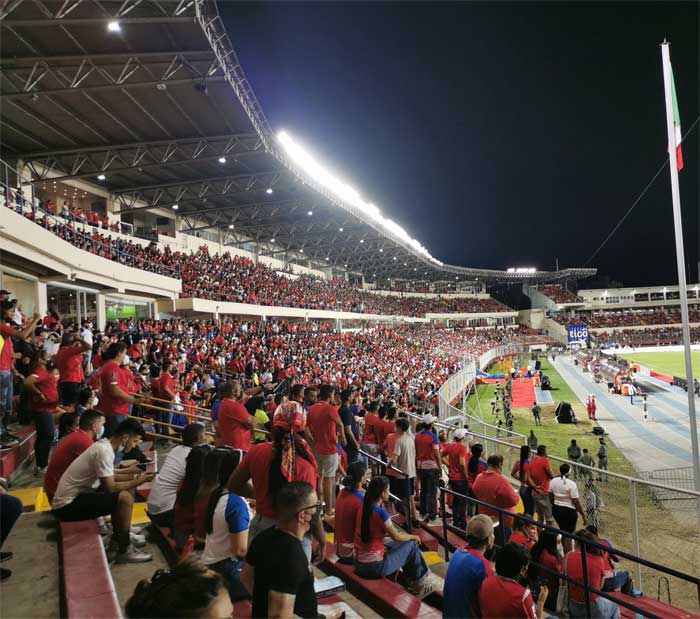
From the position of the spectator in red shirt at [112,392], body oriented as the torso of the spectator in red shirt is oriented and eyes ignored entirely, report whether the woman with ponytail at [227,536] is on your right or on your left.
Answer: on your right

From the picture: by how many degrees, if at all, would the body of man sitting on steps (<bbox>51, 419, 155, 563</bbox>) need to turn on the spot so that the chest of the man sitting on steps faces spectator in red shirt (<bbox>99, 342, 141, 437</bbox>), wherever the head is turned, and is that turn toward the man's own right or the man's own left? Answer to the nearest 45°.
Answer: approximately 90° to the man's own left

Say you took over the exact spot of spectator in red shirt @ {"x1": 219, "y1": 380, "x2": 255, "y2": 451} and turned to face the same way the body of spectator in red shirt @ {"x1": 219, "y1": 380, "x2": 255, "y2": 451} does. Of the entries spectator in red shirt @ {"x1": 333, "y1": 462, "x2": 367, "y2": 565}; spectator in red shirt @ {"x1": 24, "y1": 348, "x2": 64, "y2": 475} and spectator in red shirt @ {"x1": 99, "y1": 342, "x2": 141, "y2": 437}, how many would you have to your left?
2

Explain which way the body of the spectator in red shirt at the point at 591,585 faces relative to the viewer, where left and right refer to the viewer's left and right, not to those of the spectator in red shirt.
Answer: facing away from the viewer and to the right of the viewer

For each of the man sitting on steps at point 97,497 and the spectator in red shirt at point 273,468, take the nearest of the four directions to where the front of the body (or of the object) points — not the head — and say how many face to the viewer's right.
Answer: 1

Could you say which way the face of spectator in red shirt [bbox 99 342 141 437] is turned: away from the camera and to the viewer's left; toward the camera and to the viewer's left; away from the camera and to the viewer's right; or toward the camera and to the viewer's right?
away from the camera and to the viewer's right

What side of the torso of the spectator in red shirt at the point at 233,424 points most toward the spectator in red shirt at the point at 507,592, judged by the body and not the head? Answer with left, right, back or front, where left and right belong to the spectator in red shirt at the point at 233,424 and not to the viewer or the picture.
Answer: right

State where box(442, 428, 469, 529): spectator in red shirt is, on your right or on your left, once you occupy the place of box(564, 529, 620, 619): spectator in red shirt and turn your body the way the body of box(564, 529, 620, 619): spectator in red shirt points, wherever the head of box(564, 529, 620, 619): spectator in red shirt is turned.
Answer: on your left

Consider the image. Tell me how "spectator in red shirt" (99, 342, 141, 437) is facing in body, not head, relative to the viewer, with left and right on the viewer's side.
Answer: facing to the right of the viewer

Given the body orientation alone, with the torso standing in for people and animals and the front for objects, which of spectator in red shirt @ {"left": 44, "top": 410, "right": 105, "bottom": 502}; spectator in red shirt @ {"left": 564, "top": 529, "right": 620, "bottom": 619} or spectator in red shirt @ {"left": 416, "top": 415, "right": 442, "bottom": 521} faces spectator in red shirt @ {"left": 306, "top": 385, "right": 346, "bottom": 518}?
spectator in red shirt @ {"left": 44, "top": 410, "right": 105, "bottom": 502}

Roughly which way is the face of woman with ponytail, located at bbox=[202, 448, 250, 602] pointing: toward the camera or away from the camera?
away from the camera

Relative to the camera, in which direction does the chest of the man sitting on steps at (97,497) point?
to the viewer's right

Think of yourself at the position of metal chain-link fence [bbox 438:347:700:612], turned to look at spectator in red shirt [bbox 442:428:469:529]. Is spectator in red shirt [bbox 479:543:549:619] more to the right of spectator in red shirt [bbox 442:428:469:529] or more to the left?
left

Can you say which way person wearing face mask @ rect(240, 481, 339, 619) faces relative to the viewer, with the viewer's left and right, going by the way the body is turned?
facing away from the viewer and to the right of the viewer

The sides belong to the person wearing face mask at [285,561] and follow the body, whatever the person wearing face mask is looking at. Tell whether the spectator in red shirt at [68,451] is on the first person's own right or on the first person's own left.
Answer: on the first person's own left

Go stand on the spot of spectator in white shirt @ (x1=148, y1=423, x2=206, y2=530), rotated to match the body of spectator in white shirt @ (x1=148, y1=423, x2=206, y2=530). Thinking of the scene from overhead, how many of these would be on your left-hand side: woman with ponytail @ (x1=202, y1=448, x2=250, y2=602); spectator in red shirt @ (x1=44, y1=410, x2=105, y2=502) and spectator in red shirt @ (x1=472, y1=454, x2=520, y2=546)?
1

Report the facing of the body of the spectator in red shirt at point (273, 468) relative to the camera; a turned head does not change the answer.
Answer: away from the camera

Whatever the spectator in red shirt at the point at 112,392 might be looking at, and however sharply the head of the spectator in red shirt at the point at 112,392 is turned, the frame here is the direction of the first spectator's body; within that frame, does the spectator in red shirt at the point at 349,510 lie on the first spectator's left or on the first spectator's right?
on the first spectator's right
